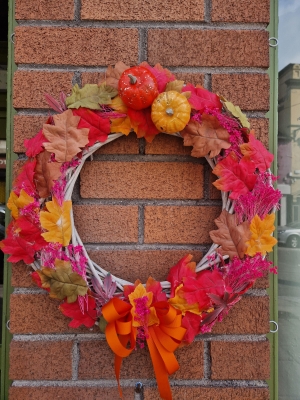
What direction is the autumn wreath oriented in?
toward the camera
